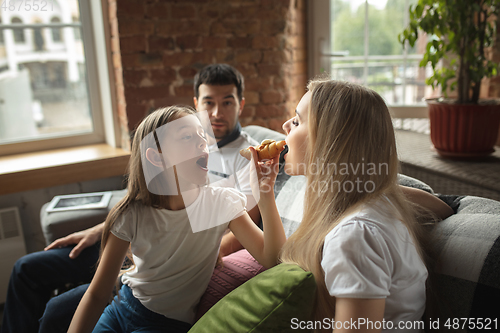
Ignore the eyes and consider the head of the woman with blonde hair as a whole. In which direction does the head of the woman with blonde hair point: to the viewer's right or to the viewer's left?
to the viewer's left

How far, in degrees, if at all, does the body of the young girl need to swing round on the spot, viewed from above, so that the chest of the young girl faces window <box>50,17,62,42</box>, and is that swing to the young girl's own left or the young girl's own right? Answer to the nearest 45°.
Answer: approximately 135° to the young girl's own left

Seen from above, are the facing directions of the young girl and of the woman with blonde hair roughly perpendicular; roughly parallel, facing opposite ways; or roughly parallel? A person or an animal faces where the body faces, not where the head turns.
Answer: roughly parallel, facing opposite ways

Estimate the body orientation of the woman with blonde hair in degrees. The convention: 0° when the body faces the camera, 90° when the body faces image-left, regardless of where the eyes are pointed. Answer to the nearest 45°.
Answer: approximately 90°

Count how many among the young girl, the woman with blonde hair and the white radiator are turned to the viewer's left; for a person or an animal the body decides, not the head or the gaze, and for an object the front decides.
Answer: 1

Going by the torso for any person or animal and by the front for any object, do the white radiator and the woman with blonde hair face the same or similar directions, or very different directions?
very different directions

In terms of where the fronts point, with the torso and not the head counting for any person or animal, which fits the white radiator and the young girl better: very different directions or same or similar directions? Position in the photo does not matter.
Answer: same or similar directions

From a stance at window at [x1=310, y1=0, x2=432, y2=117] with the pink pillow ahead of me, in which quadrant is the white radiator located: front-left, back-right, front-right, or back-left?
front-right
